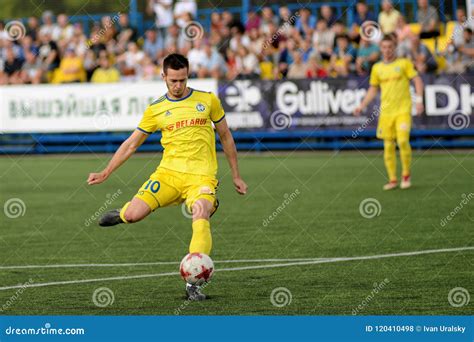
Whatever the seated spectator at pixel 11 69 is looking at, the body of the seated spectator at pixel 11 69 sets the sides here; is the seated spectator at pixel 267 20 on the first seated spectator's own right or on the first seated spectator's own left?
on the first seated spectator's own left

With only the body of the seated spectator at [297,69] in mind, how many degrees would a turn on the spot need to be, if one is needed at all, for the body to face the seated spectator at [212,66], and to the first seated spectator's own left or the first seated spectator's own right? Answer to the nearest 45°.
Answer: approximately 90° to the first seated spectator's own right

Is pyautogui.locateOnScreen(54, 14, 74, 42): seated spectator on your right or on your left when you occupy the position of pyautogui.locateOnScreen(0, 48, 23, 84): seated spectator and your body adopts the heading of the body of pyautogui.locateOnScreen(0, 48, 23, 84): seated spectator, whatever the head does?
on your left

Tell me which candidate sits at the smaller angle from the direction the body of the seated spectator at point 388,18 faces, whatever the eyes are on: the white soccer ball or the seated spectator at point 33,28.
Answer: the white soccer ball

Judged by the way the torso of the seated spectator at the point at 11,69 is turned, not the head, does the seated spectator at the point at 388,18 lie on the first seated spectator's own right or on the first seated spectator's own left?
on the first seated spectator's own left

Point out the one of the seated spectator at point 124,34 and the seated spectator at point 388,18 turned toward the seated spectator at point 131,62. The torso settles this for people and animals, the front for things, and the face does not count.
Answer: the seated spectator at point 124,34

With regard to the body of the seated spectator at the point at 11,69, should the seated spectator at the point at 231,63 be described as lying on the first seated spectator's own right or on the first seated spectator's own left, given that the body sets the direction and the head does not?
on the first seated spectator's own left
